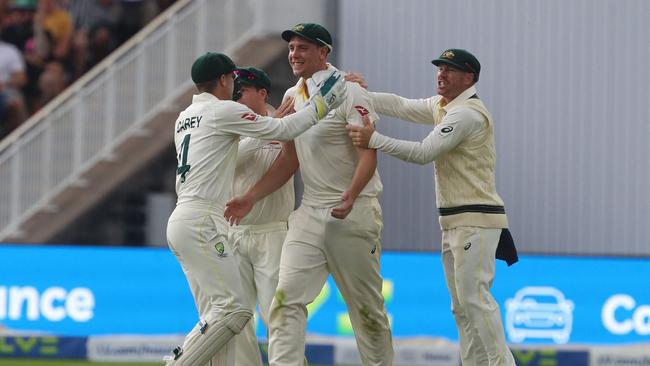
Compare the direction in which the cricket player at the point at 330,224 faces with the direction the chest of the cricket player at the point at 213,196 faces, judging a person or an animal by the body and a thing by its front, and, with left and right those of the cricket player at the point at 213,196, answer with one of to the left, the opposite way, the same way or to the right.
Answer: the opposite way

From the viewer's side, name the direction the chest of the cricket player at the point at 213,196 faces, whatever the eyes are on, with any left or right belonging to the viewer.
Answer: facing away from the viewer and to the right of the viewer

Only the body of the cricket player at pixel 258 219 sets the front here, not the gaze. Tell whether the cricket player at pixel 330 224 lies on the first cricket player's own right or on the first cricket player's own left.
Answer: on the first cricket player's own left

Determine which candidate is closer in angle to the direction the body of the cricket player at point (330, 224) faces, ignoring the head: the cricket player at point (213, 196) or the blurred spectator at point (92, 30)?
the cricket player

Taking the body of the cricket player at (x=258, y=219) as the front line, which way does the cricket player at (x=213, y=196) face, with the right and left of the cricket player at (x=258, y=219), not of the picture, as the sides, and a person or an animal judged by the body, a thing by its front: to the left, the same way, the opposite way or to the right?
the opposite way

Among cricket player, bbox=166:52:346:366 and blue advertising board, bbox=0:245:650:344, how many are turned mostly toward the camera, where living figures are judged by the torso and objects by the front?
1

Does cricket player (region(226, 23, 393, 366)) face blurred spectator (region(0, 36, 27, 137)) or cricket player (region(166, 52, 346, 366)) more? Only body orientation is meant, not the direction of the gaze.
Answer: the cricket player
